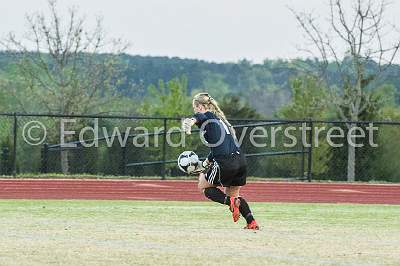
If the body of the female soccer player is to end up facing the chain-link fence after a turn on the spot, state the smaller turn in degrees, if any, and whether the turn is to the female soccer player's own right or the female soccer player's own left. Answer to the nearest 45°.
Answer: approximately 45° to the female soccer player's own right

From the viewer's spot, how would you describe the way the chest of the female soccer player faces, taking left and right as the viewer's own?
facing away from the viewer and to the left of the viewer
